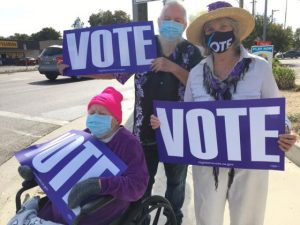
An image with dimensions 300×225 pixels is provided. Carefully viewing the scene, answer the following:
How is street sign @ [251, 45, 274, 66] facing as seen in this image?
toward the camera

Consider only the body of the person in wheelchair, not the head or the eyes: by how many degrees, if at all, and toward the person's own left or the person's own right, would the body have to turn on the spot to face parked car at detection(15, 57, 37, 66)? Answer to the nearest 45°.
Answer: approximately 135° to the person's own right

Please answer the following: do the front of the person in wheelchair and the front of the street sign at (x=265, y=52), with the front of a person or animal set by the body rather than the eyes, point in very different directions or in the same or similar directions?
same or similar directions

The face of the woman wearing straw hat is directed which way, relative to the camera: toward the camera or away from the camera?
toward the camera

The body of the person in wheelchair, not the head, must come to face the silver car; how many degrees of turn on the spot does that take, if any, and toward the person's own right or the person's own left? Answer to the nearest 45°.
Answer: approximately 135° to the person's own right

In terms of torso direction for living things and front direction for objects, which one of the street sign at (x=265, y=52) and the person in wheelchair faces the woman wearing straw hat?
the street sign

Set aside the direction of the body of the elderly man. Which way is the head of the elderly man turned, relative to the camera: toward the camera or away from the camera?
toward the camera

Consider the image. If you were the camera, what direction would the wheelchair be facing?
facing the viewer and to the left of the viewer

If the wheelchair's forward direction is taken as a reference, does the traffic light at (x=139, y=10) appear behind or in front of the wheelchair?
behind

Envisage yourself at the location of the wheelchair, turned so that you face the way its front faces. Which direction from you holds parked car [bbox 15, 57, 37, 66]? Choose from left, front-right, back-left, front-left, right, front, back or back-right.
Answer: back-right

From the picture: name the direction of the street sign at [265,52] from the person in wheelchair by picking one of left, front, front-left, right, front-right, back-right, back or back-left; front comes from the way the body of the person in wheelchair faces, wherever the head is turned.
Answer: back
